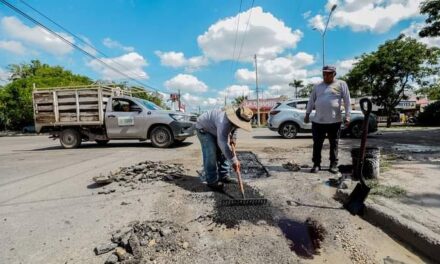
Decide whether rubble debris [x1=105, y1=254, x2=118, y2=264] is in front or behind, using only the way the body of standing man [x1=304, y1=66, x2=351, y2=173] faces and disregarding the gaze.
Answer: in front

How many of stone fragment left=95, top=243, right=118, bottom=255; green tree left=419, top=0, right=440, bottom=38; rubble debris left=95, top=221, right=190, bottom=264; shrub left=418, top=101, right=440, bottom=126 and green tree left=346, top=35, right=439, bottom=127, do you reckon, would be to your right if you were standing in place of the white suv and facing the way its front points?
2

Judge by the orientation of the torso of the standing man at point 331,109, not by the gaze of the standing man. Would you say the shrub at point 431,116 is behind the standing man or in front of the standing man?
behind

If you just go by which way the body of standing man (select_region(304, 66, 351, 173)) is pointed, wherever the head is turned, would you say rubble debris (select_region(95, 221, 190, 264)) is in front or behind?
in front

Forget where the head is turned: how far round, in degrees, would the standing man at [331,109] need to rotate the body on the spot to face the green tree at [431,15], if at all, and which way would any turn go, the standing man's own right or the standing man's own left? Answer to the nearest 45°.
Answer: approximately 135° to the standing man's own left

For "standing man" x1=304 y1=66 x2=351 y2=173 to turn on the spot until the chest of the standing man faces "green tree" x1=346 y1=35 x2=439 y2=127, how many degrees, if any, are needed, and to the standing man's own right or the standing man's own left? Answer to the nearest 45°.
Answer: approximately 180°

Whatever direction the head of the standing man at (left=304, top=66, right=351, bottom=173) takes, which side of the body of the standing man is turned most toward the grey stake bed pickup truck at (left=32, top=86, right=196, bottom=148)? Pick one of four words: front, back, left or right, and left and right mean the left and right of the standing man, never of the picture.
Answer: right

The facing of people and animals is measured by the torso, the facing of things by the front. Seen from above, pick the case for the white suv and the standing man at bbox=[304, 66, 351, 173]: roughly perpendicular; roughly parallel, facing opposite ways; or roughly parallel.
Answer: roughly perpendicular
